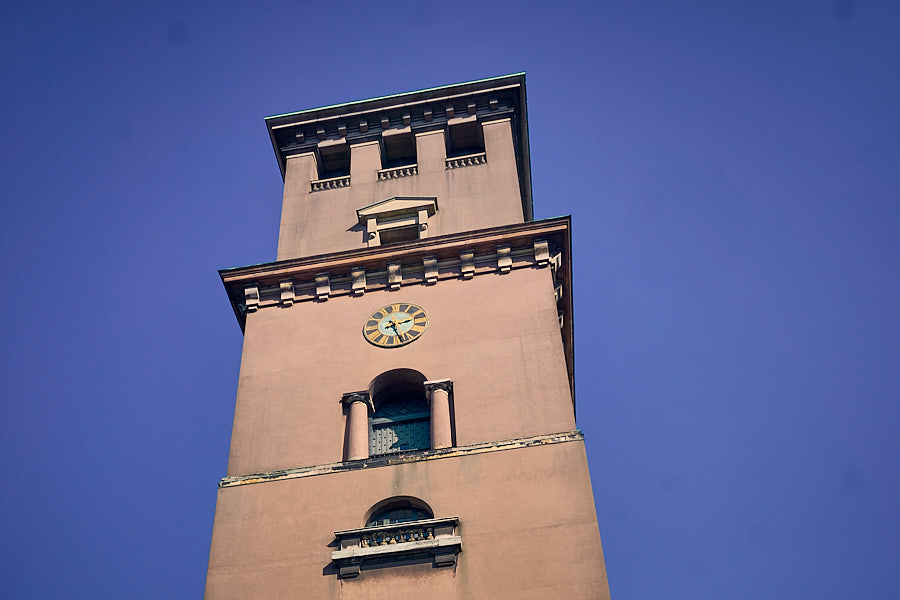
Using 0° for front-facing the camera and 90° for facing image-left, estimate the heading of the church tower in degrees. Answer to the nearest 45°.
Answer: approximately 0°
